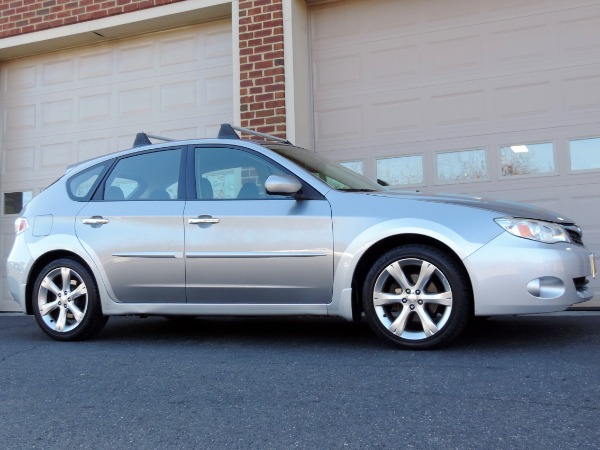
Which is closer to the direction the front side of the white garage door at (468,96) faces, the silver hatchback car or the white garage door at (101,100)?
the silver hatchback car

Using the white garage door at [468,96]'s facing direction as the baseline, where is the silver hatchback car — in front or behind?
in front

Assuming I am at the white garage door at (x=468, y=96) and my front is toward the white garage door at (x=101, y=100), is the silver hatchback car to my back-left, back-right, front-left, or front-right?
front-left

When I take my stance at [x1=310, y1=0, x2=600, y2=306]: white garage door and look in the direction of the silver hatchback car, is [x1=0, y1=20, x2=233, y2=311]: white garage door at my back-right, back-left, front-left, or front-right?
front-right

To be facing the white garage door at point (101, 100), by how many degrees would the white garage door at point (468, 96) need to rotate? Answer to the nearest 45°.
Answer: approximately 90° to its right

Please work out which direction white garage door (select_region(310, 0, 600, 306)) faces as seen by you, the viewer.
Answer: facing the viewer
